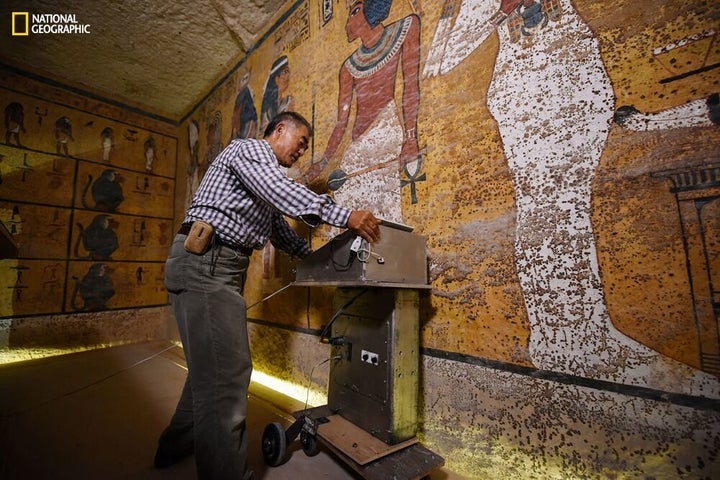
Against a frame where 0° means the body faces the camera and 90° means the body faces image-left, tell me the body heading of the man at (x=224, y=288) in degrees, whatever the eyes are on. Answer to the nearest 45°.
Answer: approximately 270°

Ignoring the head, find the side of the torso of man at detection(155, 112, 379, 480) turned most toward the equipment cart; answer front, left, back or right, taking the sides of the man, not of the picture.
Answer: front
